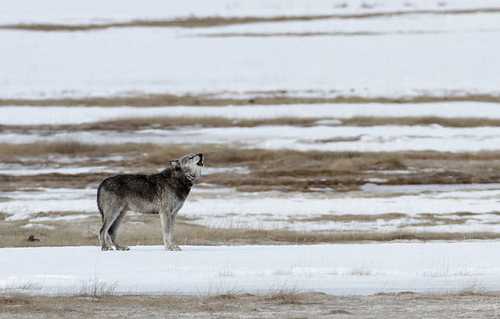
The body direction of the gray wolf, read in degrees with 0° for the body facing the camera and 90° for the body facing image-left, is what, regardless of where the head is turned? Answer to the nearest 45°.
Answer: approximately 270°
